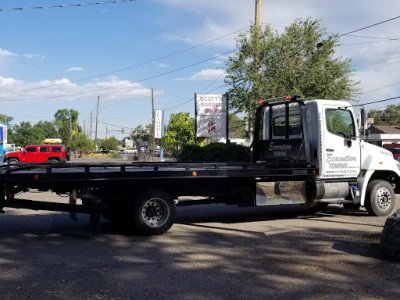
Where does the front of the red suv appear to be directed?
to the viewer's left

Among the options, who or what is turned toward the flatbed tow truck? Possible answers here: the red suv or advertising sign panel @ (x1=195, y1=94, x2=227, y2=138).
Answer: the advertising sign panel

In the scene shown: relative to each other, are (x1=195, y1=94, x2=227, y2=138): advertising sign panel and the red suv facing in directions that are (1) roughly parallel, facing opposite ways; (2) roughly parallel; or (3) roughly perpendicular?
roughly perpendicular

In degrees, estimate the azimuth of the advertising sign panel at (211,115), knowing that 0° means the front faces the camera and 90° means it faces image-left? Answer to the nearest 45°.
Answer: approximately 0°

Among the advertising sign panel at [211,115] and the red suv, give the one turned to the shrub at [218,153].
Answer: the advertising sign panel

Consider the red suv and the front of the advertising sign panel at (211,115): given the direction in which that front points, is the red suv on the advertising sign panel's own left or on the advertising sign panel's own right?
on the advertising sign panel's own right

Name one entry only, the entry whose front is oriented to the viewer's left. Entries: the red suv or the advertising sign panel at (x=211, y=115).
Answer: the red suv

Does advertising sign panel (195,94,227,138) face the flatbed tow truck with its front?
yes
